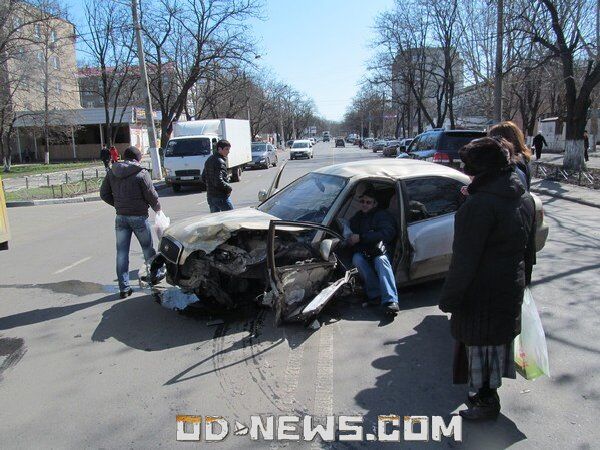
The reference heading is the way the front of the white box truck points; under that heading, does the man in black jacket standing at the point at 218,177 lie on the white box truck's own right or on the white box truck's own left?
on the white box truck's own left

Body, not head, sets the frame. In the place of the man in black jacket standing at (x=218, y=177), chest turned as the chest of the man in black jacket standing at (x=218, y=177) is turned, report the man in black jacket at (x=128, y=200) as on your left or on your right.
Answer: on your right

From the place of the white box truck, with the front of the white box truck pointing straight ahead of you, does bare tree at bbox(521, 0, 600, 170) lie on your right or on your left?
on your left

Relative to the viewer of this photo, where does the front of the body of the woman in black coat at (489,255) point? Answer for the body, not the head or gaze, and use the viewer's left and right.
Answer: facing away from the viewer and to the left of the viewer

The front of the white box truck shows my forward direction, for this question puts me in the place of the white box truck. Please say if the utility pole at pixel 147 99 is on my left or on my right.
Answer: on my right

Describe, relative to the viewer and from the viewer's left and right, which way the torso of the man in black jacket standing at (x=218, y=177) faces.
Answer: facing to the right of the viewer

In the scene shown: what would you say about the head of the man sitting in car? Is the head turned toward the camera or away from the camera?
toward the camera

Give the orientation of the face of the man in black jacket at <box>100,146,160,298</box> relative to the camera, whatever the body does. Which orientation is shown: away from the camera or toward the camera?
away from the camera

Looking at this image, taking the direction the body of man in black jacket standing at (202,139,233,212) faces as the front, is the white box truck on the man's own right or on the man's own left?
on the man's own left

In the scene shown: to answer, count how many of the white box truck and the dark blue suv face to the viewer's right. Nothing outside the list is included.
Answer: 0

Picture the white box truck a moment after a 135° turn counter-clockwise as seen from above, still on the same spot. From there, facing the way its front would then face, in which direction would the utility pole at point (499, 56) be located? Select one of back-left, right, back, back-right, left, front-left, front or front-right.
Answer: front

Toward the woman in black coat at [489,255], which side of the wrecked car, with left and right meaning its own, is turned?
left
